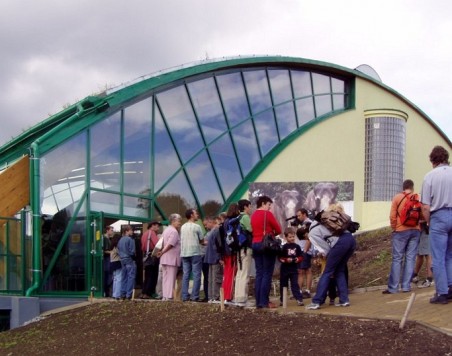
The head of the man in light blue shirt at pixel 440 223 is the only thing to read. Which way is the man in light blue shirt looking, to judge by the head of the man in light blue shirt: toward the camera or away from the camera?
away from the camera

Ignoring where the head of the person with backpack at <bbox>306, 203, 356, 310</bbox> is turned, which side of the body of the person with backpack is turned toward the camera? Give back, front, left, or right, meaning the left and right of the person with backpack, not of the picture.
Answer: left

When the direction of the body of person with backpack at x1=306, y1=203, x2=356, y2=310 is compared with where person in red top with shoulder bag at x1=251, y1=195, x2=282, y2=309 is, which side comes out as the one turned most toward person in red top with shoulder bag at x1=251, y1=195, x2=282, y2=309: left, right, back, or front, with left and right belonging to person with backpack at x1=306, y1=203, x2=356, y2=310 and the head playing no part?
front

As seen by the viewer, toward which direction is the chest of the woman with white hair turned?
to the viewer's right

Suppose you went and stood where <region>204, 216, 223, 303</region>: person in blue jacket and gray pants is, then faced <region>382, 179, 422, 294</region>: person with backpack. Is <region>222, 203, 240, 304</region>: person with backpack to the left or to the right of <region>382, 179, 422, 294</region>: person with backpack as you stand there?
right

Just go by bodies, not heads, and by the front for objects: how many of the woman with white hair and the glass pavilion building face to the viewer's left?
0

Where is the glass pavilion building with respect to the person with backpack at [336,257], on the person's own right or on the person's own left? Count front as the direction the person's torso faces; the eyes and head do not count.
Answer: on the person's own right

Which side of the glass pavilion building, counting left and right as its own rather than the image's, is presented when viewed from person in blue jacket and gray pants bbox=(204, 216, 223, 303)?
front

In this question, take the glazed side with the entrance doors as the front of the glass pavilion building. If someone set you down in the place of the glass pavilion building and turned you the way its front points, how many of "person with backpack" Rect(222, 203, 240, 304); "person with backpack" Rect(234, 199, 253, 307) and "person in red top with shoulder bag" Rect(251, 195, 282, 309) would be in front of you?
3
